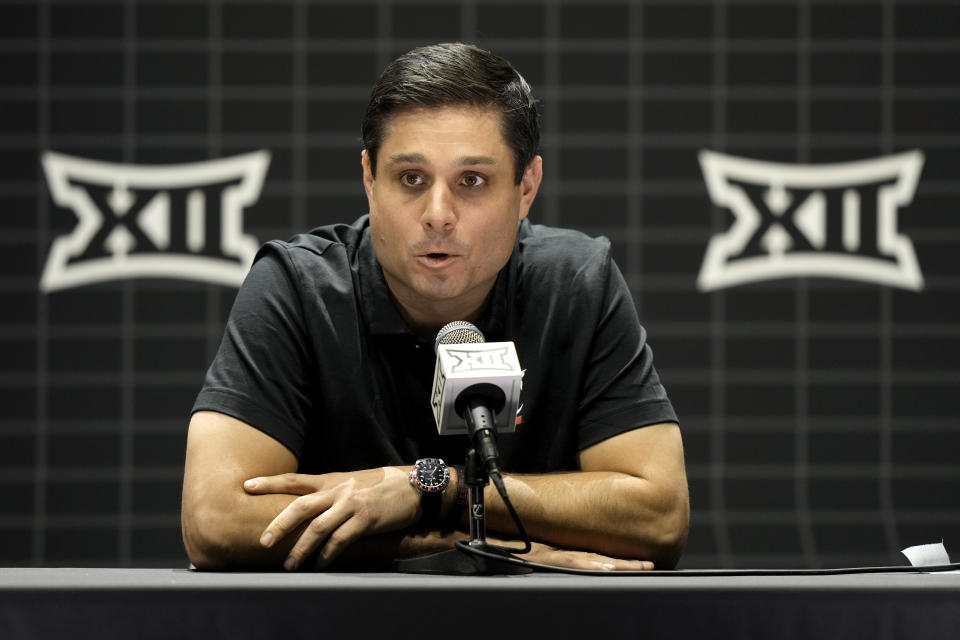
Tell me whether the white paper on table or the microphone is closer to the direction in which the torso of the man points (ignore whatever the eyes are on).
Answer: the microphone

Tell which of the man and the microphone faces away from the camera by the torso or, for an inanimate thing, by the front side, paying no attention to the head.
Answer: the microphone

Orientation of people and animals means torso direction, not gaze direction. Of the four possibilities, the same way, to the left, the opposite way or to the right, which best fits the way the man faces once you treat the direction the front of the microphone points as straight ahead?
the opposite way

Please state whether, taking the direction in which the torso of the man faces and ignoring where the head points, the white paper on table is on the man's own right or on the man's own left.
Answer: on the man's own left

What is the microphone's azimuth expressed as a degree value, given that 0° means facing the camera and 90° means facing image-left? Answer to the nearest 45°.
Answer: approximately 180°

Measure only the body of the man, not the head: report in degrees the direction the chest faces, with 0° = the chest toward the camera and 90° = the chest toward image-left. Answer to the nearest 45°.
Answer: approximately 0°

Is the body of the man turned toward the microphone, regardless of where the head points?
yes
